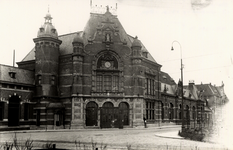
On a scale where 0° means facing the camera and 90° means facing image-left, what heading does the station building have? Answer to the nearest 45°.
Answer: approximately 0°
